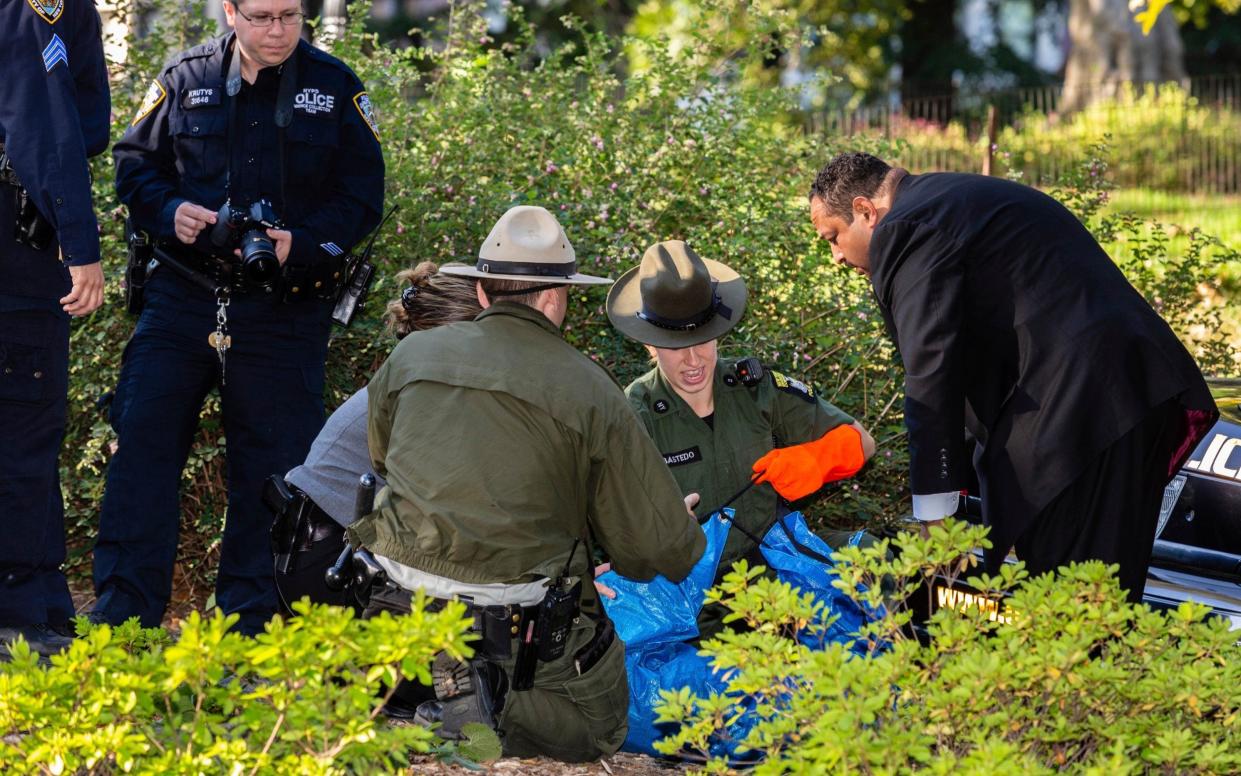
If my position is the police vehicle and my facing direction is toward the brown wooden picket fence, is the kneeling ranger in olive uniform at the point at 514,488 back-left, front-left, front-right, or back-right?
back-left

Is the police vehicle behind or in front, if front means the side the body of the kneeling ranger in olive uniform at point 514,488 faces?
in front

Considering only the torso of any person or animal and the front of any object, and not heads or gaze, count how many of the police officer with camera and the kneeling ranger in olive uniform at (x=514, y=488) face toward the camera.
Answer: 1

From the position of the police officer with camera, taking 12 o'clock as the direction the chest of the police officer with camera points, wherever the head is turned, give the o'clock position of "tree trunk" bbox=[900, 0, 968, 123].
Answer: The tree trunk is roughly at 7 o'clock from the police officer with camera.

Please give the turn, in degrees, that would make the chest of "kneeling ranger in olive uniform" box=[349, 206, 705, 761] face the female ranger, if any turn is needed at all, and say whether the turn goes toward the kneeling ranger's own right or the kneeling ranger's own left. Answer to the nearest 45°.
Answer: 0° — they already face them

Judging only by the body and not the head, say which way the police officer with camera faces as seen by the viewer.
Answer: toward the camera

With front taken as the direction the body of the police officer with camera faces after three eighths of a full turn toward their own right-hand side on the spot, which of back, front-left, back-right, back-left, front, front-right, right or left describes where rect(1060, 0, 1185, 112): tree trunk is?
right

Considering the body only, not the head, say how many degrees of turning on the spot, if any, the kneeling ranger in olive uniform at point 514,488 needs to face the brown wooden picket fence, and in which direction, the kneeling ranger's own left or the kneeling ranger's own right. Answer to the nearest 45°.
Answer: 0° — they already face it

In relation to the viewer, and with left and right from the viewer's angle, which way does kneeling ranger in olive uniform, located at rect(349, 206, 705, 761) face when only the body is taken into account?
facing away from the viewer and to the right of the viewer

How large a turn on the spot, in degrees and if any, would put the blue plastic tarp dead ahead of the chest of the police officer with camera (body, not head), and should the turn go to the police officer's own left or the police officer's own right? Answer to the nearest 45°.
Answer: approximately 45° to the police officer's own left
